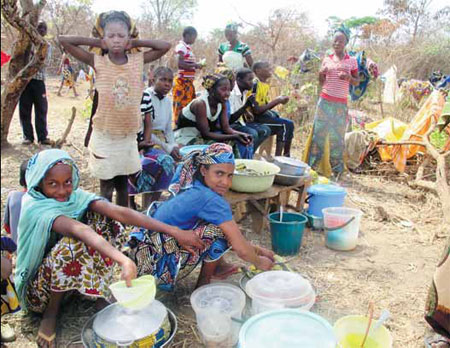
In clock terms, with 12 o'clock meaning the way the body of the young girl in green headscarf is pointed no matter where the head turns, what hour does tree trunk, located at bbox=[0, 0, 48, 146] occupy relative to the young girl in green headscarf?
The tree trunk is roughly at 7 o'clock from the young girl in green headscarf.

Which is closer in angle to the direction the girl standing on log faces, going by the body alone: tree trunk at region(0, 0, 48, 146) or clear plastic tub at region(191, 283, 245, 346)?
the clear plastic tub

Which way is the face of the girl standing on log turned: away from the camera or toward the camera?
toward the camera

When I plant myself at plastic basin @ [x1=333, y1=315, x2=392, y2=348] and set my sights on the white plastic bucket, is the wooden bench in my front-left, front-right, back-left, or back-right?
front-left

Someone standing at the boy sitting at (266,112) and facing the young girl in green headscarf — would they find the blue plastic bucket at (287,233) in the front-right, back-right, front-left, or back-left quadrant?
front-left

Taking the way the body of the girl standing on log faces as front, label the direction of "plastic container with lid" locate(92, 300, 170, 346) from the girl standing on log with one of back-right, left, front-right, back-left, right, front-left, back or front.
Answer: front

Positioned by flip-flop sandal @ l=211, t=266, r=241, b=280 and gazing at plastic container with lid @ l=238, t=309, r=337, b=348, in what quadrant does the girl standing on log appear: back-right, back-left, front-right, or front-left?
back-right

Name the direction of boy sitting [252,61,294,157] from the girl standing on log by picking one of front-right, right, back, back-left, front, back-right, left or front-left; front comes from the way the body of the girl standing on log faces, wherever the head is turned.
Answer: back-left

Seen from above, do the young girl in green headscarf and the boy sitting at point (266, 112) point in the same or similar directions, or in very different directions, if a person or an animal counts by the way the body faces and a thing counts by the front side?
same or similar directions

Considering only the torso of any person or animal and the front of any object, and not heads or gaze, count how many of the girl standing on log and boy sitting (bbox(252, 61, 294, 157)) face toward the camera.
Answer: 1

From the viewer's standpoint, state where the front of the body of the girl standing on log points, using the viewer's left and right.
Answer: facing the viewer
